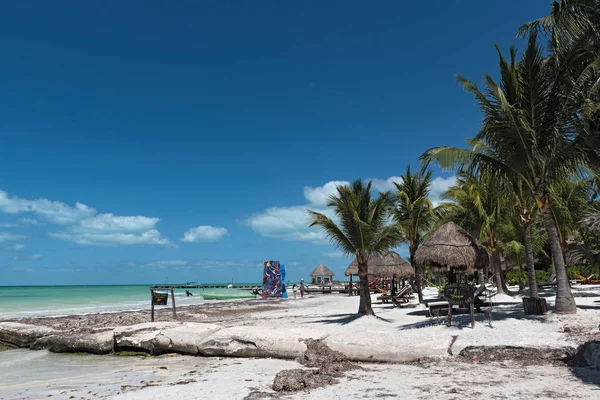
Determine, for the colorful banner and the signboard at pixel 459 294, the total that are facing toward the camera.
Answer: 2

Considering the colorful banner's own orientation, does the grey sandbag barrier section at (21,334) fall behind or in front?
in front

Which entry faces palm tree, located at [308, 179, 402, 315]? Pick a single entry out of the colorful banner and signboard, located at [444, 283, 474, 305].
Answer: the colorful banner

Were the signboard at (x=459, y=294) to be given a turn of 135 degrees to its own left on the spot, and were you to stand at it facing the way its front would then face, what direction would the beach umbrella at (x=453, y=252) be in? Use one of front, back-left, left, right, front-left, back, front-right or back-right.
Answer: front-left

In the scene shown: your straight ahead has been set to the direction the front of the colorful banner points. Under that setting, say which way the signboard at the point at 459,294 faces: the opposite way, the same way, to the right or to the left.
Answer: the same way

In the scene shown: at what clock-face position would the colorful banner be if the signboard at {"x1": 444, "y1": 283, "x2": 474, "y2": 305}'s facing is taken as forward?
The colorful banner is roughly at 5 o'clock from the signboard.

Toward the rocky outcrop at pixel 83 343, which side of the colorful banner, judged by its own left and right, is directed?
front

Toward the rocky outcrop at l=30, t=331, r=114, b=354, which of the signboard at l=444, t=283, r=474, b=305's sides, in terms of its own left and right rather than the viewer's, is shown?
right

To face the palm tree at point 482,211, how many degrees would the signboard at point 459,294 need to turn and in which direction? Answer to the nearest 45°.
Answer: approximately 180°

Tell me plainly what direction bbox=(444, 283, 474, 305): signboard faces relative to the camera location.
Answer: facing the viewer

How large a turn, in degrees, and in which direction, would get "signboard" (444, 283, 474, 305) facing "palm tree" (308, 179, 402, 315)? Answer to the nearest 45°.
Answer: approximately 135° to its right

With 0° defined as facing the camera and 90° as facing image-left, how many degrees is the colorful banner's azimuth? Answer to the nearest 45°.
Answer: approximately 0°
